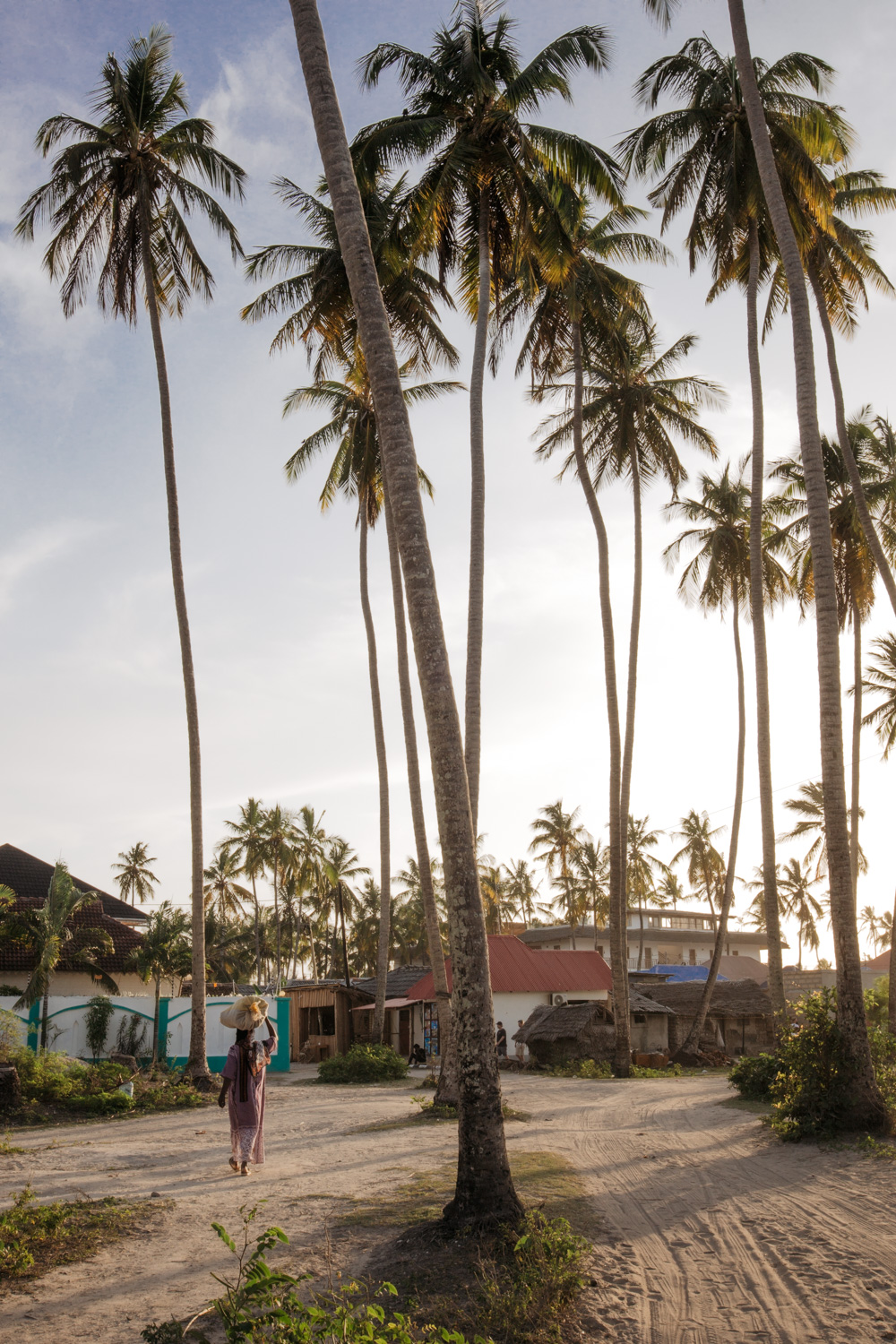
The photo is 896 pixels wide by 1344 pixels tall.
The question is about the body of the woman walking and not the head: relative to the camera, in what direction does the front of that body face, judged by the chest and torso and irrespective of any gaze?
away from the camera

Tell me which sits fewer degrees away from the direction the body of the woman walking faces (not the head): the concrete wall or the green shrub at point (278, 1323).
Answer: the concrete wall

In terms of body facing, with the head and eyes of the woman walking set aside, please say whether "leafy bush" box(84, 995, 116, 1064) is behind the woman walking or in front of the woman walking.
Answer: in front

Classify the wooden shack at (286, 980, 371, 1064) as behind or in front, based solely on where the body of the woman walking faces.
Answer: in front

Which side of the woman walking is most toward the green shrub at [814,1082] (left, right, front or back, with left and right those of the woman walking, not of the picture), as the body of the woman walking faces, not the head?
right

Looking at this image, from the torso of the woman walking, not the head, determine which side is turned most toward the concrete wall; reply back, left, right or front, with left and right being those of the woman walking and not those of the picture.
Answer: front

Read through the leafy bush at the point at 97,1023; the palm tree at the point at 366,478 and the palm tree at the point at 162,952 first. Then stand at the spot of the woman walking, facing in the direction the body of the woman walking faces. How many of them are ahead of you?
3

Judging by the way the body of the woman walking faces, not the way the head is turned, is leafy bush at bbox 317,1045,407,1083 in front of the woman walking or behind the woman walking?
in front

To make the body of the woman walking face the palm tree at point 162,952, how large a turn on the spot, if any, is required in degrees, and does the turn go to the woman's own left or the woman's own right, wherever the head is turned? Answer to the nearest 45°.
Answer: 0° — they already face it

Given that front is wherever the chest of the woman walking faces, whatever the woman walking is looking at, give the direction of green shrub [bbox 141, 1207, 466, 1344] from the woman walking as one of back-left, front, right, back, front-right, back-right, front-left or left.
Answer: back
